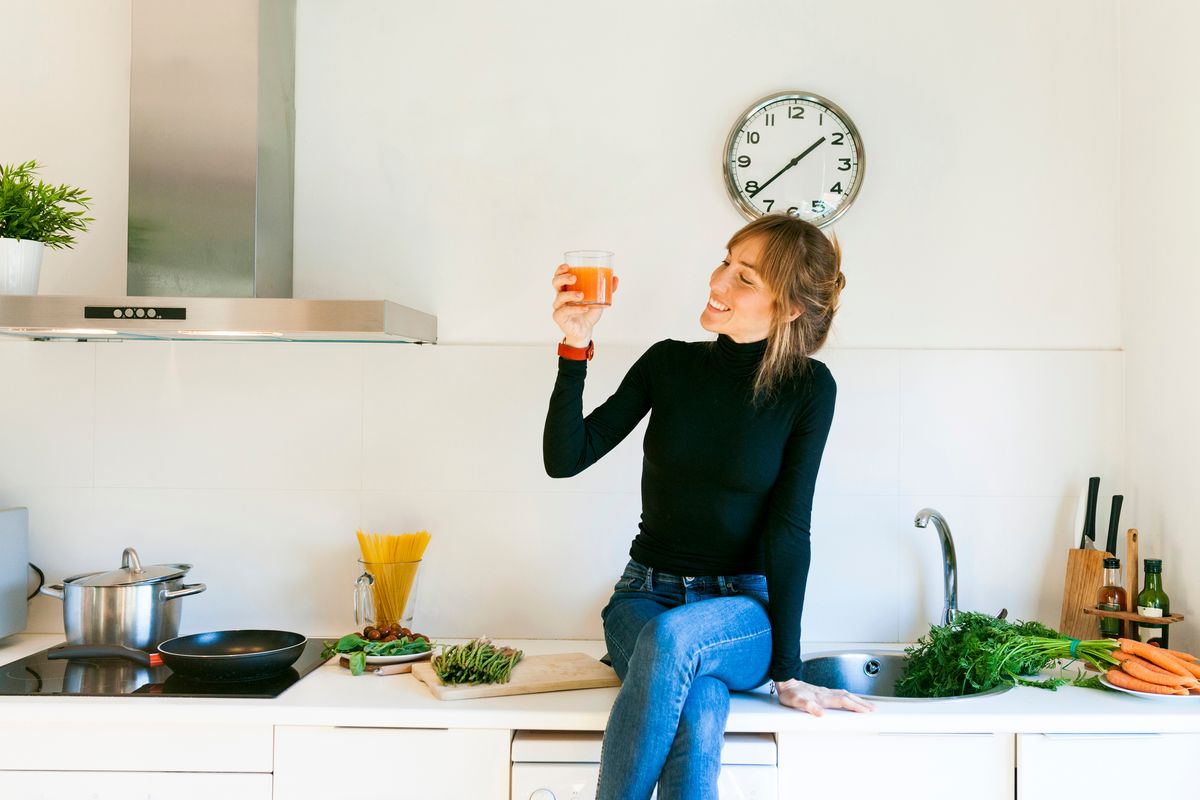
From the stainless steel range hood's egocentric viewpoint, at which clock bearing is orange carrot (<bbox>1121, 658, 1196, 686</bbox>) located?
The orange carrot is roughly at 10 o'clock from the stainless steel range hood.

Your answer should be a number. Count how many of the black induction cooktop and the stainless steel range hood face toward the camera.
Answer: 2

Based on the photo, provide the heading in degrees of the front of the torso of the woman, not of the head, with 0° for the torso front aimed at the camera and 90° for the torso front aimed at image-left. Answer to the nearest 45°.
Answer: approximately 45°

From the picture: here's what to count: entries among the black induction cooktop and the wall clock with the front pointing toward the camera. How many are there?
2

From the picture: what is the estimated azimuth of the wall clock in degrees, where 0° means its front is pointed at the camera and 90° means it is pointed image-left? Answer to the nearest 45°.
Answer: approximately 0°
